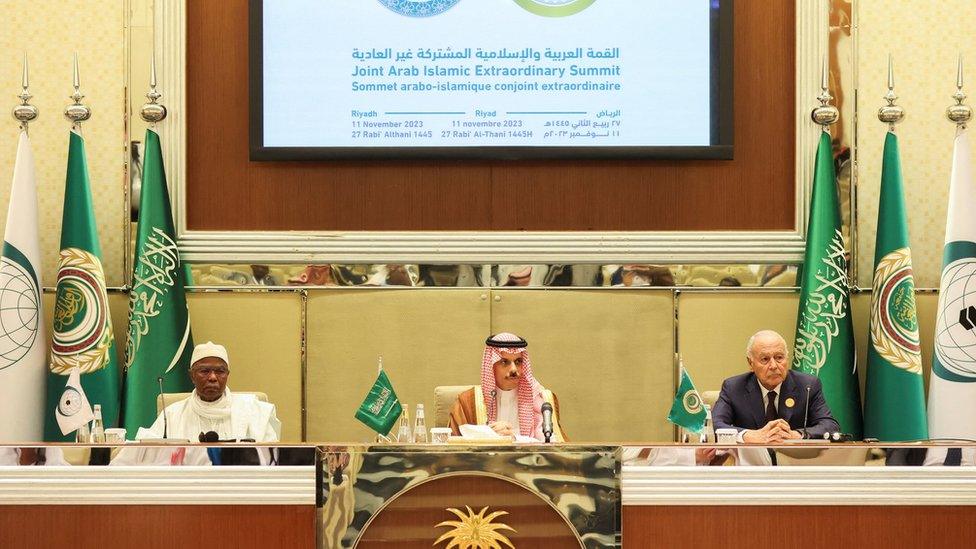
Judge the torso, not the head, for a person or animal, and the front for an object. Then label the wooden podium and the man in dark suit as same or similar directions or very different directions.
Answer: same or similar directions

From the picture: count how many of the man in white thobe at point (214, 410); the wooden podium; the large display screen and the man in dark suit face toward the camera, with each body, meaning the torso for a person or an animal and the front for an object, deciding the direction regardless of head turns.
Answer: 4

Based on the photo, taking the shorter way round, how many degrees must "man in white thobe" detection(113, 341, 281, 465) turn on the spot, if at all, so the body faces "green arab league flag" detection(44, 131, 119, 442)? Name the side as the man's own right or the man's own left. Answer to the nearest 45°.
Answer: approximately 135° to the man's own right

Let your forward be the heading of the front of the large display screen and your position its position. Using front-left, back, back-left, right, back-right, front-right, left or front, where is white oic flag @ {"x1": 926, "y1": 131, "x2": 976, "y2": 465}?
left

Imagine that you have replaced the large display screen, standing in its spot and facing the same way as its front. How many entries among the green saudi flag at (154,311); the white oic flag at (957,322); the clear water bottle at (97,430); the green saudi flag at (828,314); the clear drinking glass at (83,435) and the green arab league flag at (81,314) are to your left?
2

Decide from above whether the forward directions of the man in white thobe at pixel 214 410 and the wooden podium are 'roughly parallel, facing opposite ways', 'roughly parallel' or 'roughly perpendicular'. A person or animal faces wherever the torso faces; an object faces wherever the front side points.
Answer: roughly parallel

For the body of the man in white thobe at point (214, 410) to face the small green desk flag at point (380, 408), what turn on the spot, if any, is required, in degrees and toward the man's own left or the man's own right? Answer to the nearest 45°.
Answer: approximately 45° to the man's own left

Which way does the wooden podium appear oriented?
toward the camera

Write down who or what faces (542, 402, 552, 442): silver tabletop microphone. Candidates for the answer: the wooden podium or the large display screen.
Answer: the large display screen

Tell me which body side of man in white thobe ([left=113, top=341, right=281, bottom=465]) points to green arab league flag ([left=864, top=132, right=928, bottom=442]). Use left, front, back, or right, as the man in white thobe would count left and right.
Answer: left

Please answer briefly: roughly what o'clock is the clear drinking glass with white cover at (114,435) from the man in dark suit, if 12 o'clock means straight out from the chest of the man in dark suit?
The clear drinking glass with white cover is roughly at 2 o'clock from the man in dark suit.

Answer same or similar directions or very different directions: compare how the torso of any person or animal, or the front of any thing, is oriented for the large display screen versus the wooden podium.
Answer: same or similar directions

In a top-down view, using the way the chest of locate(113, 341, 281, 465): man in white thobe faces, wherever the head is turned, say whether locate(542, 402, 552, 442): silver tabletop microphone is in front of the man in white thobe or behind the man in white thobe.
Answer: in front

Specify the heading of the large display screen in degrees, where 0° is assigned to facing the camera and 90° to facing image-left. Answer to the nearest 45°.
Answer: approximately 0°

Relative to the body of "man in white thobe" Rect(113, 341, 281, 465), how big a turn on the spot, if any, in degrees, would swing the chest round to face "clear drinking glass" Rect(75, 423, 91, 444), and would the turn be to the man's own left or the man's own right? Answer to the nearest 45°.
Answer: approximately 45° to the man's own right

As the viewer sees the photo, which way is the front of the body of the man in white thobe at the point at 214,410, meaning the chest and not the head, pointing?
toward the camera

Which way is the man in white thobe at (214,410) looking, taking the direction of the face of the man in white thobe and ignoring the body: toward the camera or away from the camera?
toward the camera
